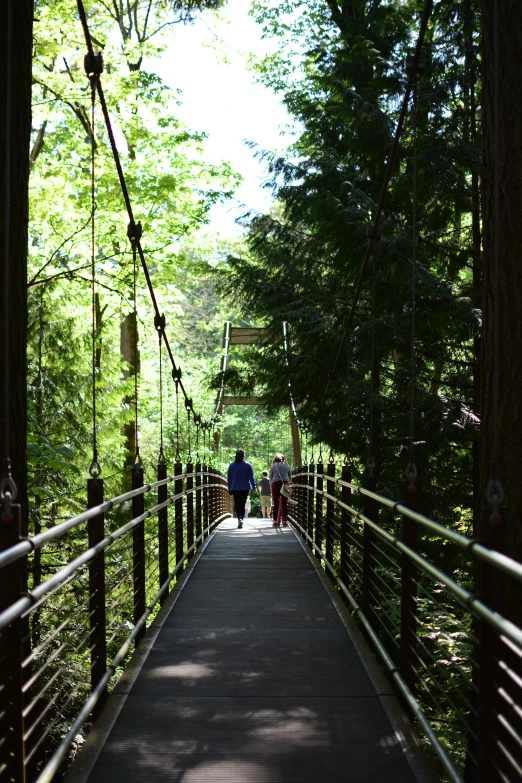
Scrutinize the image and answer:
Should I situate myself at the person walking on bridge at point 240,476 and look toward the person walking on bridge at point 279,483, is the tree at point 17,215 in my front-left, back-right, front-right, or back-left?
back-right

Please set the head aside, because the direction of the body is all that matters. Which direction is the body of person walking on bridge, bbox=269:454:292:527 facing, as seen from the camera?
away from the camera

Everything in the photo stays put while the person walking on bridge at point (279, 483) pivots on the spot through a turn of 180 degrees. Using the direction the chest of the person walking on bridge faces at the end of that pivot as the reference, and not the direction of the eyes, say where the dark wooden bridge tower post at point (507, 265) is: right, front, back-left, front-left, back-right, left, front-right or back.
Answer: front

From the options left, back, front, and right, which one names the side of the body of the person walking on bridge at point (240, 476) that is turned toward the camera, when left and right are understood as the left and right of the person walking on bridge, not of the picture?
back

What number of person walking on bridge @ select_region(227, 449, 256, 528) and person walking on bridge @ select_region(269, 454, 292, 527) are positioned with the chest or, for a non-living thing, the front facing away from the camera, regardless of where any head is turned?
2

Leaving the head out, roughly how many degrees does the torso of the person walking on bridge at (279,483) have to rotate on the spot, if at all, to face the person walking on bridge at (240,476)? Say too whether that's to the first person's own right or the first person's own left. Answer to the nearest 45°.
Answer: approximately 135° to the first person's own left

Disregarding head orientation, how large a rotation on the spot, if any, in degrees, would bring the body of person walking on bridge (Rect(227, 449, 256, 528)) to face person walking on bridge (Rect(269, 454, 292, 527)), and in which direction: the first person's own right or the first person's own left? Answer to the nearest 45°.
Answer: approximately 45° to the first person's own right

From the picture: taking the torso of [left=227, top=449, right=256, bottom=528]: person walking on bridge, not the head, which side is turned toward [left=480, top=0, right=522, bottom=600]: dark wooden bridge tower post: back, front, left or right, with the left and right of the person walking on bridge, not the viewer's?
back

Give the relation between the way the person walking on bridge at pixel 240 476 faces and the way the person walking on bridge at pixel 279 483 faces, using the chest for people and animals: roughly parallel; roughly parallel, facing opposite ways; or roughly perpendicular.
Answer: roughly parallel

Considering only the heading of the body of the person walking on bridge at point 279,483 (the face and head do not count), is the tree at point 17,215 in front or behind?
behind
